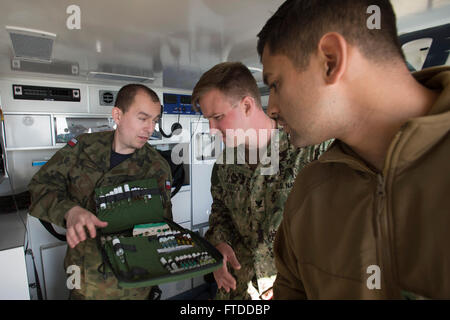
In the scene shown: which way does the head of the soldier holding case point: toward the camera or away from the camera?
toward the camera

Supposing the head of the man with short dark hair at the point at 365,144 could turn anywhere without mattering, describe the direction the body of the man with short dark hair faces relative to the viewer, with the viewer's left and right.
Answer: facing the viewer and to the left of the viewer

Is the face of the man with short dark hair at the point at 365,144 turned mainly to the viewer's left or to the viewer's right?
to the viewer's left

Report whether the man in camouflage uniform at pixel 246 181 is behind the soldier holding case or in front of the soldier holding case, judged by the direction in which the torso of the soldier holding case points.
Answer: in front

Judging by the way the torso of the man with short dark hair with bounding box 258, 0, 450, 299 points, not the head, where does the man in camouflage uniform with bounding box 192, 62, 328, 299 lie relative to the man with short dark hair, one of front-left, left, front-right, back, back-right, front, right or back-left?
right

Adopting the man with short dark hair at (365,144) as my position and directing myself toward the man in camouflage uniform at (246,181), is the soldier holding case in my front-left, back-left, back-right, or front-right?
front-left

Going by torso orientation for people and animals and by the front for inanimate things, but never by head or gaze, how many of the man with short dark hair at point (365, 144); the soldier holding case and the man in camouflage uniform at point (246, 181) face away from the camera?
0

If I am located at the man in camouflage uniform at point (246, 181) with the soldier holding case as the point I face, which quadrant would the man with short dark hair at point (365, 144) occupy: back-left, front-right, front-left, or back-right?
back-left

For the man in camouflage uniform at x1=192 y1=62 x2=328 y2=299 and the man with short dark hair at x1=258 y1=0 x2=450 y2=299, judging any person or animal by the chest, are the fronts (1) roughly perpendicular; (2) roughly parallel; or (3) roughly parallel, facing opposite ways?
roughly parallel

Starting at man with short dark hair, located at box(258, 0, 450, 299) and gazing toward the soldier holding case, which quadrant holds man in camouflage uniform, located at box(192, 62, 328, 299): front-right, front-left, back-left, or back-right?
front-right

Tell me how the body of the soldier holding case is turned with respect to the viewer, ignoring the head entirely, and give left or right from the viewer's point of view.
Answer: facing the viewer and to the right of the viewer

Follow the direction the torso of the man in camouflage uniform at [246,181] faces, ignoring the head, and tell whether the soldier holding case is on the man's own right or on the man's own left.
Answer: on the man's own right

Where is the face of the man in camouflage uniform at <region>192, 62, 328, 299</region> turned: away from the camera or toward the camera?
toward the camera

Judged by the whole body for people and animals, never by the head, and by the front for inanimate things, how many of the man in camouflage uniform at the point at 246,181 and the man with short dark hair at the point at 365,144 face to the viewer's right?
0

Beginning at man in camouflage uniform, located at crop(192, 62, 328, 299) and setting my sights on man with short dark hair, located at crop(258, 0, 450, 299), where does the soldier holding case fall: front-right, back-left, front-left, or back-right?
back-right
